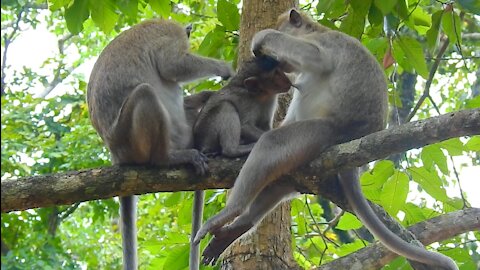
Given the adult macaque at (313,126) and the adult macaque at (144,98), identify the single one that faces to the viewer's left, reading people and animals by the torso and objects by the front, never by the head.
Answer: the adult macaque at (313,126)

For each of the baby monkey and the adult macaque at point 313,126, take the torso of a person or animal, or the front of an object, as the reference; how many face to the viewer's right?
1

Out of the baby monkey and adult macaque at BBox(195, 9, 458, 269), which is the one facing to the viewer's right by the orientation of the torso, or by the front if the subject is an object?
the baby monkey

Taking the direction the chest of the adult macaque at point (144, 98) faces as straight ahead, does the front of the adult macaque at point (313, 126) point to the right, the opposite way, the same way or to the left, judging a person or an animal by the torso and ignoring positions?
the opposite way

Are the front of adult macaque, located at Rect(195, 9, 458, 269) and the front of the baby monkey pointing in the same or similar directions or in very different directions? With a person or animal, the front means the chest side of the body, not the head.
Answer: very different directions

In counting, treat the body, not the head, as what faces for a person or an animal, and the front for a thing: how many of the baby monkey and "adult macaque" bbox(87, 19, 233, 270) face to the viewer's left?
0

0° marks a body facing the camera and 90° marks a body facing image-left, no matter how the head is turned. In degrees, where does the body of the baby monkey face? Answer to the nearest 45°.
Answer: approximately 270°

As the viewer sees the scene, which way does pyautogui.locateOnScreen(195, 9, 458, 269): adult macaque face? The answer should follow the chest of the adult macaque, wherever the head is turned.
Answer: to the viewer's left

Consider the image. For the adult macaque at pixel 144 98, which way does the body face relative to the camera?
to the viewer's right

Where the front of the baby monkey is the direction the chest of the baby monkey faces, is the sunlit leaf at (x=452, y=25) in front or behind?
in front

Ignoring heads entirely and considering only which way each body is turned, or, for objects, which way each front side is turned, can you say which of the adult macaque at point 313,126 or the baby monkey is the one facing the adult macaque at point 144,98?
the adult macaque at point 313,126
